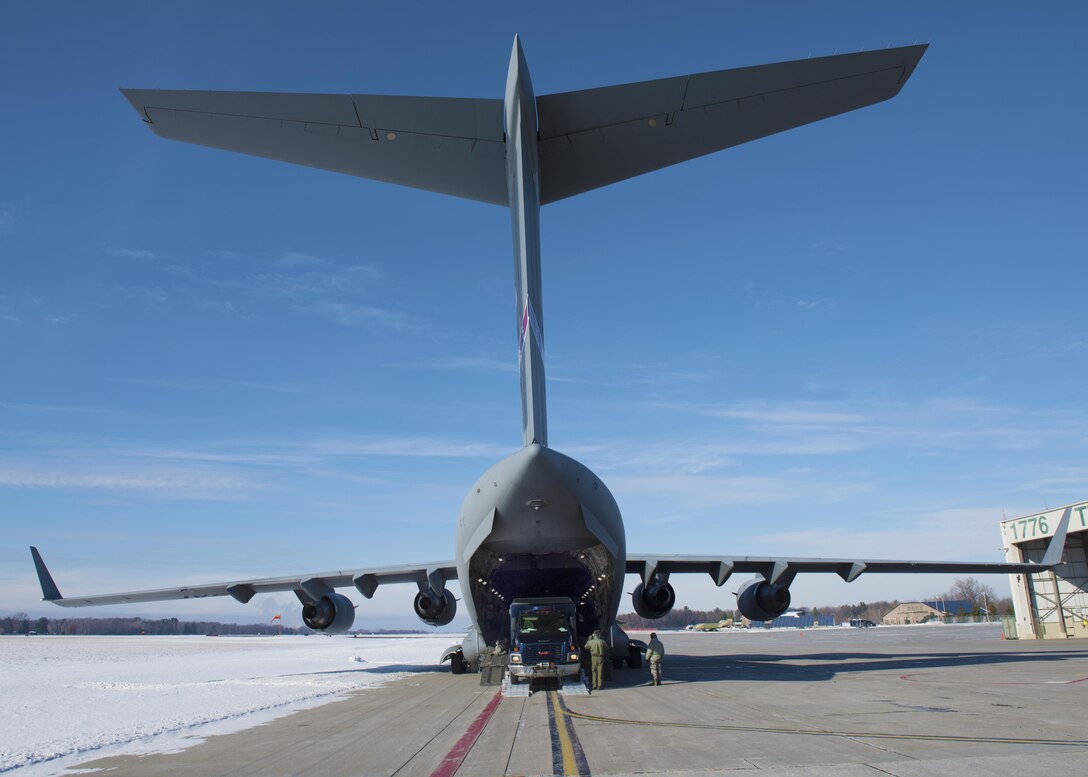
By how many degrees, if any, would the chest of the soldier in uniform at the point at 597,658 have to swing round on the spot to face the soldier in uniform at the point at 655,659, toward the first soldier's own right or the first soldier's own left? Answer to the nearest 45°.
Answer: approximately 90° to the first soldier's own right

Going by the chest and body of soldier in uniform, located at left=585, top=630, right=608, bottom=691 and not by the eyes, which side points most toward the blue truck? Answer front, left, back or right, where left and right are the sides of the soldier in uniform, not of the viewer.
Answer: left

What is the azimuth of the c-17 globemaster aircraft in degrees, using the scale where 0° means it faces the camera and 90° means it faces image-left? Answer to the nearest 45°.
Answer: approximately 180°

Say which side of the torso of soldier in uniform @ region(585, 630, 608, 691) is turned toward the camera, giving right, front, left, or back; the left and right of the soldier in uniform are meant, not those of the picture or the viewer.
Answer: back

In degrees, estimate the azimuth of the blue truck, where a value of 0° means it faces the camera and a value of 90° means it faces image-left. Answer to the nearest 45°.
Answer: approximately 0°

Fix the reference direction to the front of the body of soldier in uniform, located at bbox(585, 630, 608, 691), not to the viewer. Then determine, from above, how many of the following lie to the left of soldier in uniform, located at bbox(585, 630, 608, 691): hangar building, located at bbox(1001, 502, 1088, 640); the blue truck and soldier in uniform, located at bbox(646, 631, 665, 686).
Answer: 1

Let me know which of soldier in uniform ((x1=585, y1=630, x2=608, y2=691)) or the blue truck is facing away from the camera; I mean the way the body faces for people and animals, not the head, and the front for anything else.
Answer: the soldier in uniform

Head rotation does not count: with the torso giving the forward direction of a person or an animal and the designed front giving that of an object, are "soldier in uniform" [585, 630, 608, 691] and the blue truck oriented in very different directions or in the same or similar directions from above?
very different directions

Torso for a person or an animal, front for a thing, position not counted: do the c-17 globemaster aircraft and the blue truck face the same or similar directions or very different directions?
very different directions

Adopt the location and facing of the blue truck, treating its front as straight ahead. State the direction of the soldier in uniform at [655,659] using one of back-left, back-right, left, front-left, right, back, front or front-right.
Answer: left
